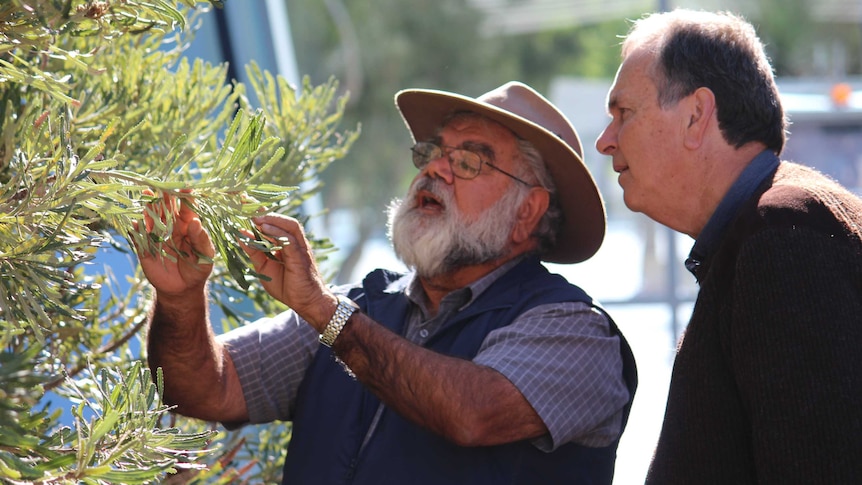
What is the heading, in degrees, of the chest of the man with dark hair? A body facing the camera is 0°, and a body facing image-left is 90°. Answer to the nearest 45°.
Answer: approximately 90°

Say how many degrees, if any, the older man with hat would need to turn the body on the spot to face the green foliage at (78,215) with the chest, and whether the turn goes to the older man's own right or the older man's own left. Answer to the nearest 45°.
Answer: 0° — they already face it

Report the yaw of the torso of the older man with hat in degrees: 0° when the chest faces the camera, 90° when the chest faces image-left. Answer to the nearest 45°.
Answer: approximately 45°

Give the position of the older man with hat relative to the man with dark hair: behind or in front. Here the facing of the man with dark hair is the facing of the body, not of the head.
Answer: in front

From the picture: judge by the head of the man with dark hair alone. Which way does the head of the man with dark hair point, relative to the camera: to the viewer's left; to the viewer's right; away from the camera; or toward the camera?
to the viewer's left

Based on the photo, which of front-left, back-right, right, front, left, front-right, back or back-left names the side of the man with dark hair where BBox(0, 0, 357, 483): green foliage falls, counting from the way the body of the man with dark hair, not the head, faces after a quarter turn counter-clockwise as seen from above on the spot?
front-right

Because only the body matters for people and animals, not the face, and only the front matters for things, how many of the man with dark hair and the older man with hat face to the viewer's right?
0
